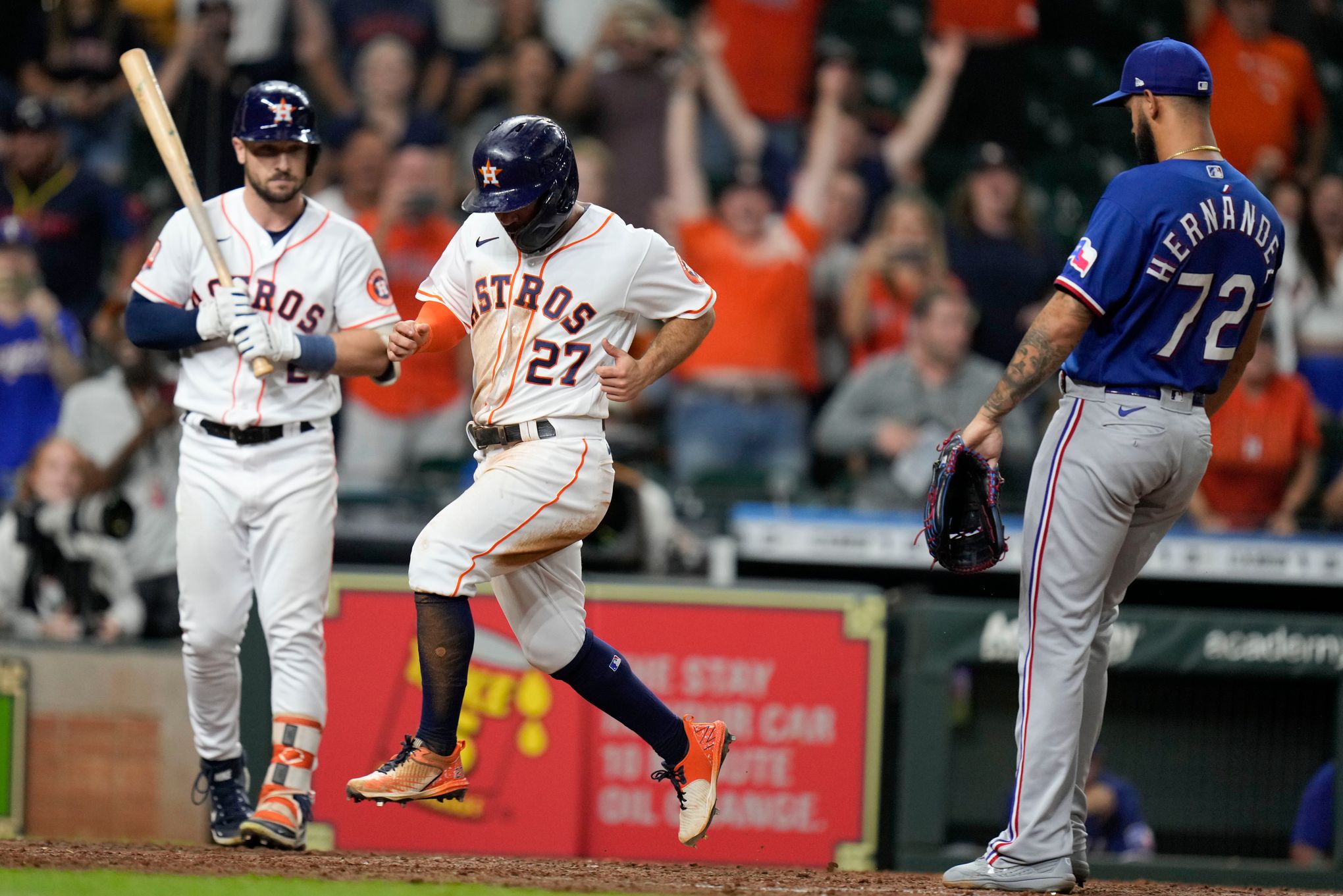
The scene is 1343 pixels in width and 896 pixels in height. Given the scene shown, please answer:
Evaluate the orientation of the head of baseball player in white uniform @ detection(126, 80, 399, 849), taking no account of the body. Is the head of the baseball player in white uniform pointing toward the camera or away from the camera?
toward the camera

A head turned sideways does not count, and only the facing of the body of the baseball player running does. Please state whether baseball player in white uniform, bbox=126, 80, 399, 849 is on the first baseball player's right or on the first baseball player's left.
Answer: on the first baseball player's right

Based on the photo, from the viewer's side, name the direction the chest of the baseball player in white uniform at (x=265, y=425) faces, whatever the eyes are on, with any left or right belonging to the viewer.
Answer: facing the viewer

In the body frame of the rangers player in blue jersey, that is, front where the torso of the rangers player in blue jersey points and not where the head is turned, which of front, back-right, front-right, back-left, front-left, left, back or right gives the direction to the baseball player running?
front-left

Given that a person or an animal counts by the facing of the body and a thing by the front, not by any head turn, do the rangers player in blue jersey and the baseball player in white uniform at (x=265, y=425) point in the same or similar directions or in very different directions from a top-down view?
very different directions

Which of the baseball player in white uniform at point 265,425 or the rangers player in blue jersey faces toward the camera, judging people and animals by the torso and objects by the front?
the baseball player in white uniform

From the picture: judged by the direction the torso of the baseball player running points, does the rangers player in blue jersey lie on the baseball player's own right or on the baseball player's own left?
on the baseball player's own left

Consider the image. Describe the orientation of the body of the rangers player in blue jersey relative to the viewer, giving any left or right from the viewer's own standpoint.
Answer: facing away from the viewer and to the left of the viewer

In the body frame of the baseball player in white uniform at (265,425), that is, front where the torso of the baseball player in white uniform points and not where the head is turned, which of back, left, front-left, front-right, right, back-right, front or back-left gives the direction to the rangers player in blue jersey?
front-left
